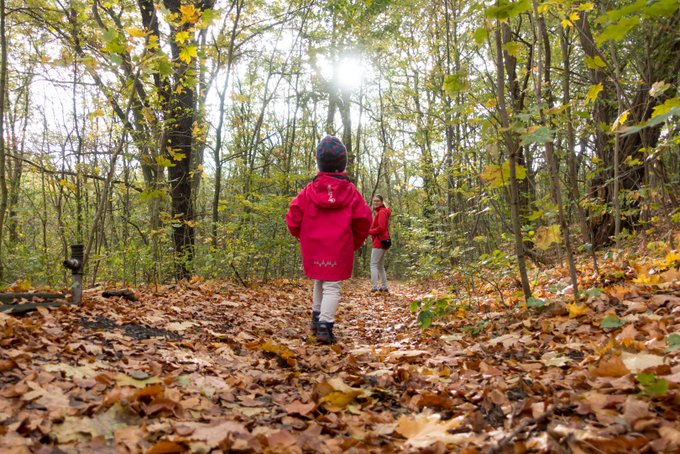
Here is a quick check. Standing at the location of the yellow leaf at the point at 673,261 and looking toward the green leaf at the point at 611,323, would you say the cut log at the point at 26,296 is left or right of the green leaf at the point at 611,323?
right

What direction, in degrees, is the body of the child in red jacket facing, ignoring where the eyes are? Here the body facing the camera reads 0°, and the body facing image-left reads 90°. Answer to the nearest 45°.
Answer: approximately 180°

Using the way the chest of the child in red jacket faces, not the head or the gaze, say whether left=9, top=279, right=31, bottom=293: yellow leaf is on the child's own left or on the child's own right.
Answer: on the child's own left

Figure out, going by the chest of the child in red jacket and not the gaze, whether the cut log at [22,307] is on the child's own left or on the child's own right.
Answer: on the child's own left

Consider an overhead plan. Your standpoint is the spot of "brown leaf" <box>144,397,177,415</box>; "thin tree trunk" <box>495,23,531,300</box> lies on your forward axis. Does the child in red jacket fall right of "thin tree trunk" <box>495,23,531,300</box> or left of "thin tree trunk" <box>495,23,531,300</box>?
left

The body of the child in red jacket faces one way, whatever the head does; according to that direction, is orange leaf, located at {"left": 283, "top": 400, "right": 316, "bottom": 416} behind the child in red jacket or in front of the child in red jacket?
behind

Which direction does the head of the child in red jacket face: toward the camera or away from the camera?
away from the camera

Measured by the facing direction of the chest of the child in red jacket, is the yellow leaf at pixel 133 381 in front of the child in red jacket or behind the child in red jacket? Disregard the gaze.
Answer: behind

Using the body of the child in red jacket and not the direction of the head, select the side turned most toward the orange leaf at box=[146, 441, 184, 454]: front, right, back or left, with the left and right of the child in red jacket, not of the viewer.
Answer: back

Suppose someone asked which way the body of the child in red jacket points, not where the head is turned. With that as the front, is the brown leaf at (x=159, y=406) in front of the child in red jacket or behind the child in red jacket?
behind

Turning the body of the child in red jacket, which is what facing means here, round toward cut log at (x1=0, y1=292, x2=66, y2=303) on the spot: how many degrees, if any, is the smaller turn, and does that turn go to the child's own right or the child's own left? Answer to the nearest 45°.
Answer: approximately 90° to the child's own left

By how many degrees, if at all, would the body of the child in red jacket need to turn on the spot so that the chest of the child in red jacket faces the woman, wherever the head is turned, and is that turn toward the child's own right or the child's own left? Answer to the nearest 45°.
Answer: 0° — they already face them

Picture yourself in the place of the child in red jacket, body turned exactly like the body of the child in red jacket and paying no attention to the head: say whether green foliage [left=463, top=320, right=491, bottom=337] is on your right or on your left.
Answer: on your right

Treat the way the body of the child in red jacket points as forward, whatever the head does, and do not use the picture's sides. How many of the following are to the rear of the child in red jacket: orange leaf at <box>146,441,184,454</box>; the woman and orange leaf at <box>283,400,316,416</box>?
2

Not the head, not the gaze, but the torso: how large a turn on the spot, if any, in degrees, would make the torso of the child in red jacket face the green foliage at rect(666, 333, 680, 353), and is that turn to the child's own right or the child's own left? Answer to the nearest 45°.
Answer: approximately 135° to the child's own right
